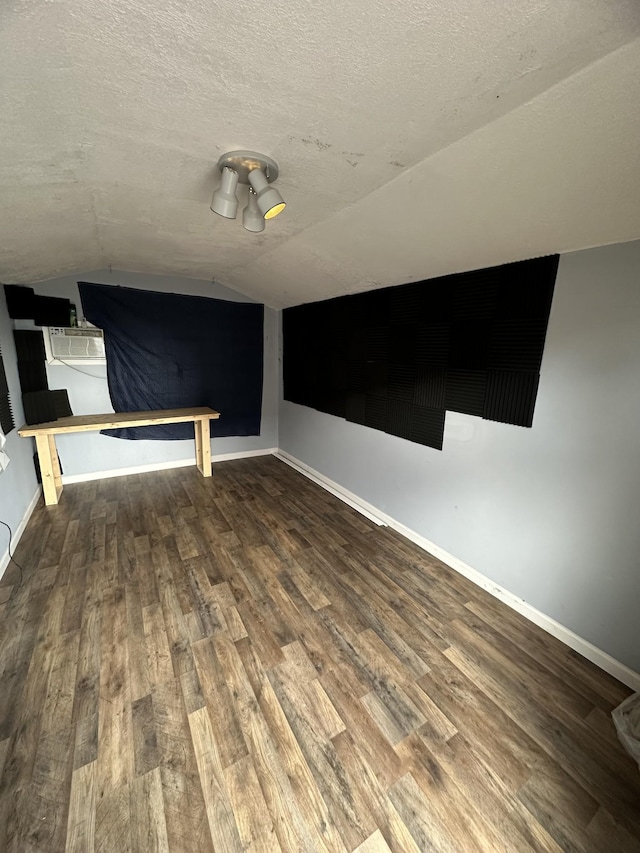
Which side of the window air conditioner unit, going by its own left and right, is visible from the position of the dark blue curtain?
left

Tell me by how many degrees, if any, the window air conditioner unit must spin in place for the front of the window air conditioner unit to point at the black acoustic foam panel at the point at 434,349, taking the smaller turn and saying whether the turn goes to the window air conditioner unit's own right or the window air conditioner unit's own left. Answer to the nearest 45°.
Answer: approximately 45° to the window air conditioner unit's own left

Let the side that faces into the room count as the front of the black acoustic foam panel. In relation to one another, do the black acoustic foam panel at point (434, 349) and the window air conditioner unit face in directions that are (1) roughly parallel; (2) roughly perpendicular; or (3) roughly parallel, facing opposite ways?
roughly perpendicular

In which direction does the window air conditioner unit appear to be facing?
toward the camera

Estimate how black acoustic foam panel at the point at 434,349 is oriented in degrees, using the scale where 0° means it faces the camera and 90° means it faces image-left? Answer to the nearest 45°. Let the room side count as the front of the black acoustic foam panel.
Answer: approximately 45°

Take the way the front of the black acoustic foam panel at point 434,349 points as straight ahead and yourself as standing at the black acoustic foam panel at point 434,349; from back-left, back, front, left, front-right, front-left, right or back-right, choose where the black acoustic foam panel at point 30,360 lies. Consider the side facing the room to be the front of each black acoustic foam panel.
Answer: front-right

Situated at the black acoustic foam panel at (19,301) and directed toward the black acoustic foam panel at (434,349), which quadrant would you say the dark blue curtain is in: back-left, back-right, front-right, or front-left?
front-left
